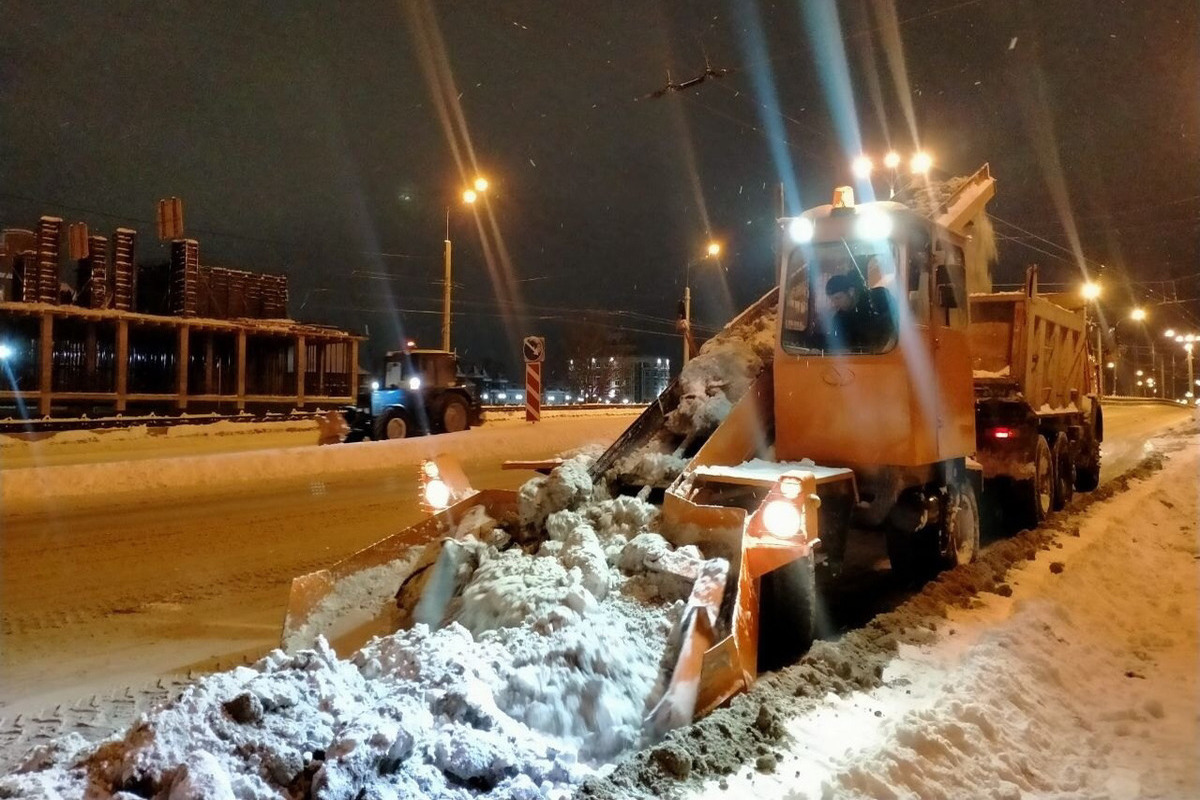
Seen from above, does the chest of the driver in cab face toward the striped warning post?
no

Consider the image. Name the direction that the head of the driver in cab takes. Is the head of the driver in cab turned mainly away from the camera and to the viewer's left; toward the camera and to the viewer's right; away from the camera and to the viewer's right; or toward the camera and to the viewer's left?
toward the camera and to the viewer's left

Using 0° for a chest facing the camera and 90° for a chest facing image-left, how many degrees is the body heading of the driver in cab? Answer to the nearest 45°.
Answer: approximately 45°

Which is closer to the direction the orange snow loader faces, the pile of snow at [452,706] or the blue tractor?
the pile of snow

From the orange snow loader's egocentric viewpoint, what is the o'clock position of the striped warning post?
The striped warning post is roughly at 4 o'clock from the orange snow loader.

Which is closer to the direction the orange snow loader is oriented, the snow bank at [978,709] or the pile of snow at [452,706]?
the pile of snow

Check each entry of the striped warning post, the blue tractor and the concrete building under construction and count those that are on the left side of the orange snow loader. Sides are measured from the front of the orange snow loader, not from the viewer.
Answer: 0

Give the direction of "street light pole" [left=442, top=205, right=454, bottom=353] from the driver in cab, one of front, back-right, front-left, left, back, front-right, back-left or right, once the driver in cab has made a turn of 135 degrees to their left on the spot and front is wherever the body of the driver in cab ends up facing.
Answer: back-left

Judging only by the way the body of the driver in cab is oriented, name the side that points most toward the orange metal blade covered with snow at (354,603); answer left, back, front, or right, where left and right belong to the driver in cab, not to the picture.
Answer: front

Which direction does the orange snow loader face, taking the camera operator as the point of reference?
facing the viewer and to the left of the viewer
